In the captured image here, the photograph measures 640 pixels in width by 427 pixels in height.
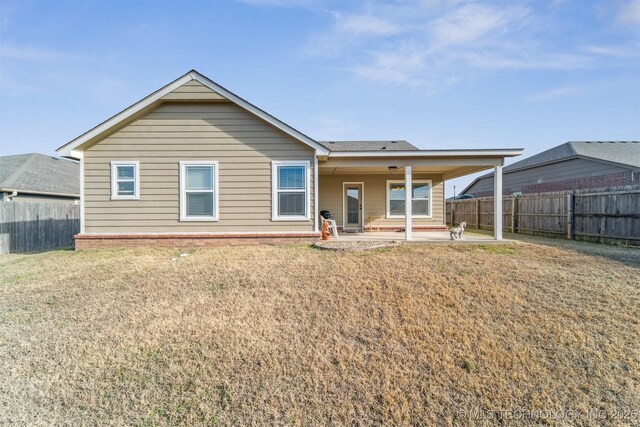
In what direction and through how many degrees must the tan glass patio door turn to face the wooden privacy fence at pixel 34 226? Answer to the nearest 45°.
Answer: approximately 90° to its right

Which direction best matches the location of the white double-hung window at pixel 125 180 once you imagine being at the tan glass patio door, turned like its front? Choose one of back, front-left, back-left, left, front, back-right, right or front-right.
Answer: front-right

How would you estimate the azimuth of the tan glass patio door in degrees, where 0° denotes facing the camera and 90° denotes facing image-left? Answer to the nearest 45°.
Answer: approximately 0°

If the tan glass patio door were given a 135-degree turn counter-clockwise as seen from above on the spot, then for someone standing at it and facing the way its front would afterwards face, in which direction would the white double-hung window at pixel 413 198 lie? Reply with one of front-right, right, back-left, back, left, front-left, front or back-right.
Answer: front-right

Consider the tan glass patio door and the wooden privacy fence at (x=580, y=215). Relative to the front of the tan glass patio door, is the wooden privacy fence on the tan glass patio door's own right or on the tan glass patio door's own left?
on the tan glass patio door's own left
